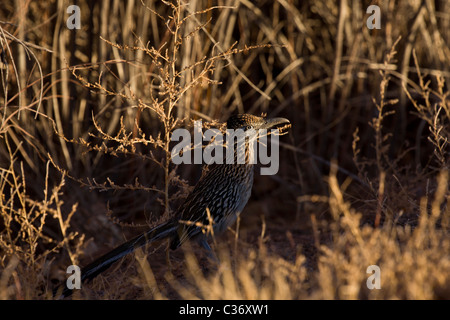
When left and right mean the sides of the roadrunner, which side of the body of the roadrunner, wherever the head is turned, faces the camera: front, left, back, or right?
right
